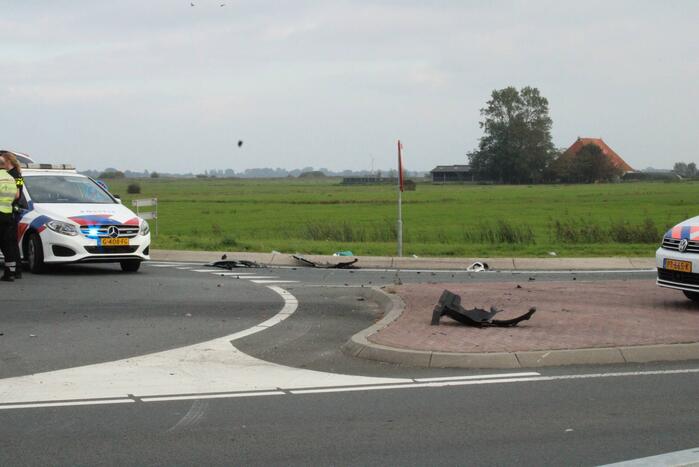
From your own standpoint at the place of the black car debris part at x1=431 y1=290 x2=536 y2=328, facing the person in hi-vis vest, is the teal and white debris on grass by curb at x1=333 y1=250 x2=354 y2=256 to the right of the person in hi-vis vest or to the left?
right

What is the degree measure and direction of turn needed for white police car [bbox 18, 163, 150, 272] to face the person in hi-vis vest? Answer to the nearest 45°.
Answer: approximately 90° to its right

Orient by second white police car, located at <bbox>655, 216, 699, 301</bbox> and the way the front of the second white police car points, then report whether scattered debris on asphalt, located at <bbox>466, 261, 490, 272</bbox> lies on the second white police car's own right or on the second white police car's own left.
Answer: on the second white police car's own right

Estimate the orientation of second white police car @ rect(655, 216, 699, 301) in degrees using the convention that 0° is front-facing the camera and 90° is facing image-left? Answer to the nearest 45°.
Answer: approximately 45°

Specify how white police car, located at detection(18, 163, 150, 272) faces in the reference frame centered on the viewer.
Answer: facing the viewer and to the right of the viewer

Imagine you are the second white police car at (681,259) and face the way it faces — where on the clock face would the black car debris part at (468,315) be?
The black car debris part is roughly at 12 o'clock from the second white police car.

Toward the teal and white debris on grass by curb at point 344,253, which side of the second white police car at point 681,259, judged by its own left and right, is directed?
right

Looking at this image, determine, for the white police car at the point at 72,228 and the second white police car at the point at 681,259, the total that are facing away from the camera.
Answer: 0

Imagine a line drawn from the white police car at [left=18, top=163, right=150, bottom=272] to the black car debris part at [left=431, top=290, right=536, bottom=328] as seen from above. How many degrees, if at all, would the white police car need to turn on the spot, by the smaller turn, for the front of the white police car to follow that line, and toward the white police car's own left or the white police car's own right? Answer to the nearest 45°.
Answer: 0° — it already faces it
